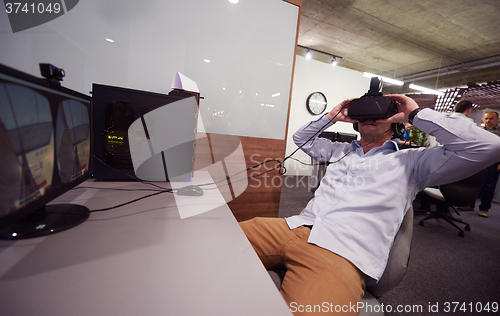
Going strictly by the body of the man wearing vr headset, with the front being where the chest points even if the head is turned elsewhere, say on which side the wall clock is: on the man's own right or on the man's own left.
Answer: on the man's own right

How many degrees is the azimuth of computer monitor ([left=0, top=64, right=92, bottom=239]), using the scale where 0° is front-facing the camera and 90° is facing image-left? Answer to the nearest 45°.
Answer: approximately 315°

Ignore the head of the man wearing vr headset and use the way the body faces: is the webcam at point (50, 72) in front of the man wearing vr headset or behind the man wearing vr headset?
in front

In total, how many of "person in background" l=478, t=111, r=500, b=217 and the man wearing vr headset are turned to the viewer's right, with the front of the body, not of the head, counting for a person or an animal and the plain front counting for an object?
0

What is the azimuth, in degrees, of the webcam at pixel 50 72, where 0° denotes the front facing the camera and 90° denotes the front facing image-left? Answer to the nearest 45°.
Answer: approximately 315°

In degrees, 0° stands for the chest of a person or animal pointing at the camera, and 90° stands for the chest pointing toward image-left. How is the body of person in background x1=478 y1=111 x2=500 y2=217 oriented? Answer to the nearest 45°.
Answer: approximately 45°
